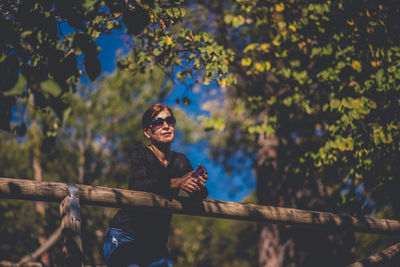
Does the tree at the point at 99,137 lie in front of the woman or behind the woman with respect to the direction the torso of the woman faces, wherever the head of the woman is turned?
behind

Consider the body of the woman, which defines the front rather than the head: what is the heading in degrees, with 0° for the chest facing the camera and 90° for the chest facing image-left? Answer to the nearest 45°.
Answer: approximately 315°

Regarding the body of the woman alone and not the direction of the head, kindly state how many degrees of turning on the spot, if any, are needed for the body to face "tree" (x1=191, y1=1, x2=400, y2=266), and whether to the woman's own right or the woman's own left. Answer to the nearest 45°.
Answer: approximately 90° to the woman's own left
